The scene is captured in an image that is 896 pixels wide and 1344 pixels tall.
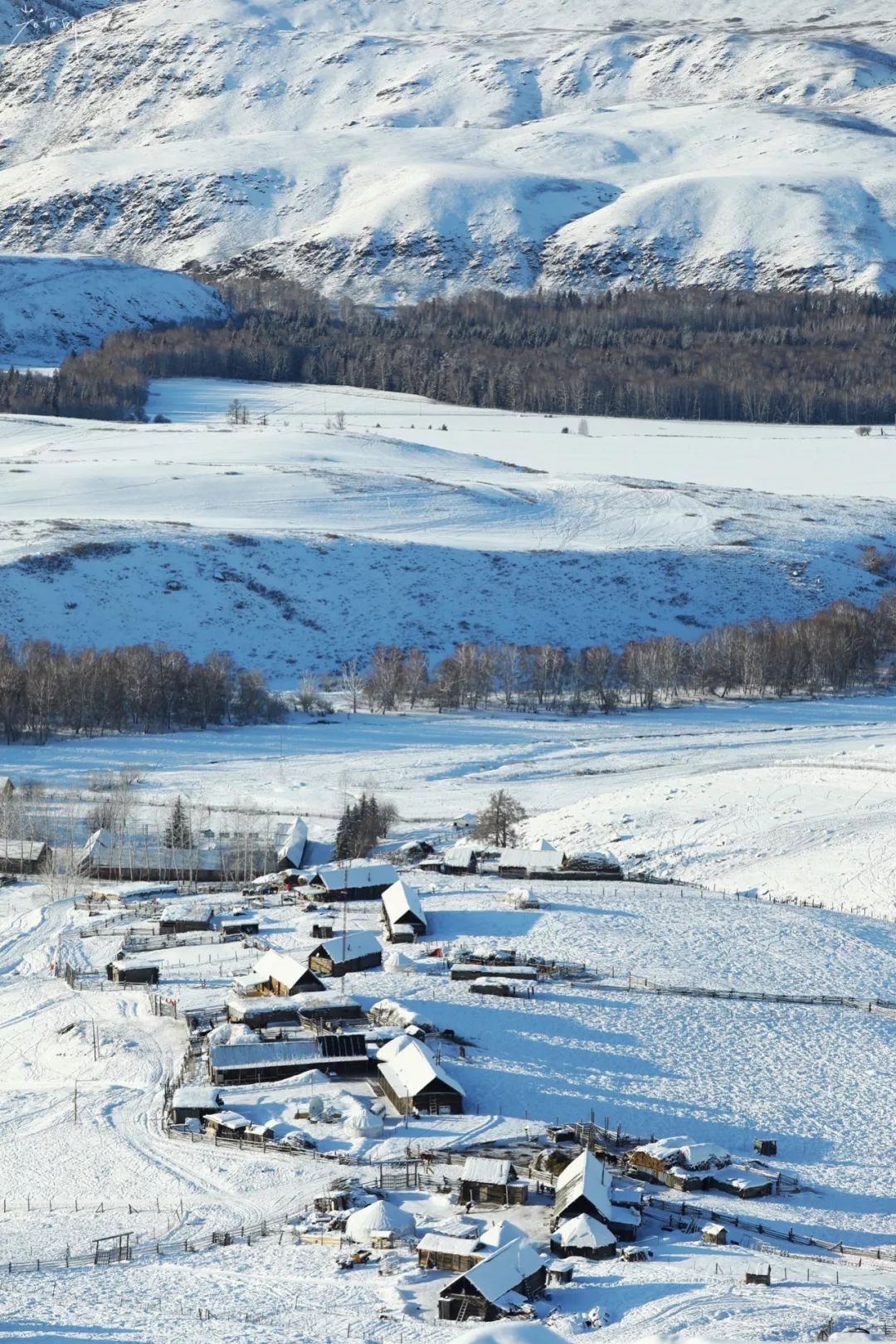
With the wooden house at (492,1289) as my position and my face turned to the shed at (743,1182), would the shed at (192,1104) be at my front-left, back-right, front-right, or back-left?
front-left

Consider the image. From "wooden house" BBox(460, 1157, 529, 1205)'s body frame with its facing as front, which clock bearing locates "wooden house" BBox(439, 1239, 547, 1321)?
"wooden house" BBox(439, 1239, 547, 1321) is roughly at 12 o'clock from "wooden house" BBox(460, 1157, 529, 1205).

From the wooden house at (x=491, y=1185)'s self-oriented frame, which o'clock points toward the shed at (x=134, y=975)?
The shed is roughly at 5 o'clock from the wooden house.

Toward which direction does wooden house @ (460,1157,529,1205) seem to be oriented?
toward the camera

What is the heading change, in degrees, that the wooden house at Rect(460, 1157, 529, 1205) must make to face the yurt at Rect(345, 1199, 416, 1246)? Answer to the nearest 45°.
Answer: approximately 45° to its right

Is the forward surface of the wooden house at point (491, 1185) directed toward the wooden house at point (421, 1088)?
no

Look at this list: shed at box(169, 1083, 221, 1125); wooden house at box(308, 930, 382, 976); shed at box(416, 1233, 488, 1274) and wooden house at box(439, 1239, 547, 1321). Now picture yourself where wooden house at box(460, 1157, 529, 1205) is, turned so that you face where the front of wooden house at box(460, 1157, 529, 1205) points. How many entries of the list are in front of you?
2

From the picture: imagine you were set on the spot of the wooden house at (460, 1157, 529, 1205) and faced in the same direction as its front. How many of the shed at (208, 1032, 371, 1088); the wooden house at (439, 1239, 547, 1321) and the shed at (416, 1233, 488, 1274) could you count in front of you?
2

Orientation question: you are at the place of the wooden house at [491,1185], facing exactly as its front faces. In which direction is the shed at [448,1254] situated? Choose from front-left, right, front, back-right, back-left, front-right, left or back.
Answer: front

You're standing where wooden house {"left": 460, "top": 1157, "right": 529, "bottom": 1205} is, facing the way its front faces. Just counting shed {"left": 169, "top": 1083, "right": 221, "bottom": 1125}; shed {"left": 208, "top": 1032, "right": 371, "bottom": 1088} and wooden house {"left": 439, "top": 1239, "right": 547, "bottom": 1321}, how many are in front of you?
1

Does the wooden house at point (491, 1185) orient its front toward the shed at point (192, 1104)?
no

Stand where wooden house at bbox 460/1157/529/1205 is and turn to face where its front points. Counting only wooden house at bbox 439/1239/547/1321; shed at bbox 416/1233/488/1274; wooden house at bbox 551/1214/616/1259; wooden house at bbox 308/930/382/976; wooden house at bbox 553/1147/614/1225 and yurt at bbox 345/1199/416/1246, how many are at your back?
1

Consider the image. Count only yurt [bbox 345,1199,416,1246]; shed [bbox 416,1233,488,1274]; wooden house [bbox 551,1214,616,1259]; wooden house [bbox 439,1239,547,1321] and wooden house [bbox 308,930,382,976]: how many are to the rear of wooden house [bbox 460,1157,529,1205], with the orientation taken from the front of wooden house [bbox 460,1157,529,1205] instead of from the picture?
1

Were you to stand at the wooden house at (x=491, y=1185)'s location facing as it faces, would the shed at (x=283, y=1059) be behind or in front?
behind

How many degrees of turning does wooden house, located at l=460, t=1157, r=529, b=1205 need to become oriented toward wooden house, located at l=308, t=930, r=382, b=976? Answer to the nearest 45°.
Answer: approximately 180°

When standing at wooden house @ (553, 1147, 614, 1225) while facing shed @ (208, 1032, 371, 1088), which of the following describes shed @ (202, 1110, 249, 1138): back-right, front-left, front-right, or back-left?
front-left

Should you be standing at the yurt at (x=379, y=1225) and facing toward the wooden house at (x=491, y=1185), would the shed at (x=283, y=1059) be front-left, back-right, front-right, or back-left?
front-left

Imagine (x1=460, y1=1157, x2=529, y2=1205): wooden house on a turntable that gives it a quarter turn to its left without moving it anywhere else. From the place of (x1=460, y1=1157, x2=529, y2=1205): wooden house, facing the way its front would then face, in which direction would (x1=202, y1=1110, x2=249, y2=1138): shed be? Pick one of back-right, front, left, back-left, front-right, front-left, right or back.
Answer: back-left
